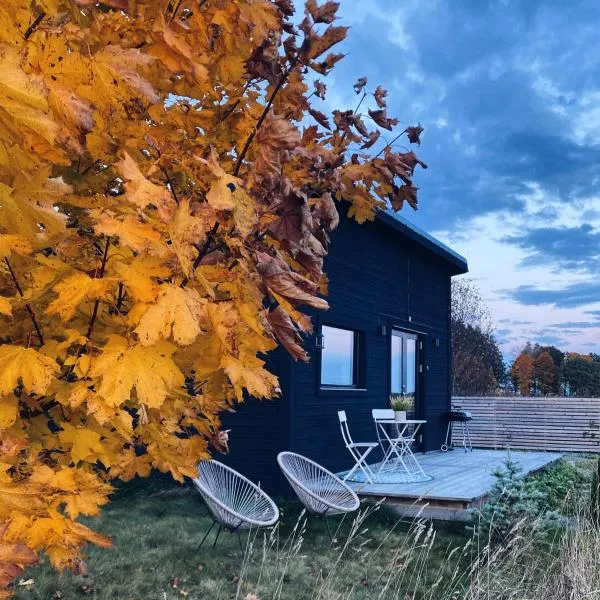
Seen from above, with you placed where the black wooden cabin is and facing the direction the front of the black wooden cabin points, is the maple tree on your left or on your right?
on your right

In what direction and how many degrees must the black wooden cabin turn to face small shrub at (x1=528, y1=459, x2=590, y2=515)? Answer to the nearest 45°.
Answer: approximately 45° to its left

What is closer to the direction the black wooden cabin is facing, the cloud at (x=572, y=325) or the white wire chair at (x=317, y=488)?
the white wire chair

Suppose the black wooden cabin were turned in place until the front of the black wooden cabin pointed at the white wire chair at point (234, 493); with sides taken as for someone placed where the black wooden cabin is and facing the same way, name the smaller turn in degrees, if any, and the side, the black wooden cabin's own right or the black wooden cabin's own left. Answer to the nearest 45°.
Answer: approximately 45° to the black wooden cabin's own right

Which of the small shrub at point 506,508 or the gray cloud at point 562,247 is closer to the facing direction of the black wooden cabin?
the small shrub

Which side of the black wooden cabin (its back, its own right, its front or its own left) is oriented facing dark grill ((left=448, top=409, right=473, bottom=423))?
left

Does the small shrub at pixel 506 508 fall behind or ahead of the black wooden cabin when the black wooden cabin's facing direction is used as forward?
ahead

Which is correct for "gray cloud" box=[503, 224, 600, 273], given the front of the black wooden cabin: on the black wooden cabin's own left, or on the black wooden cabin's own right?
on the black wooden cabin's own left
